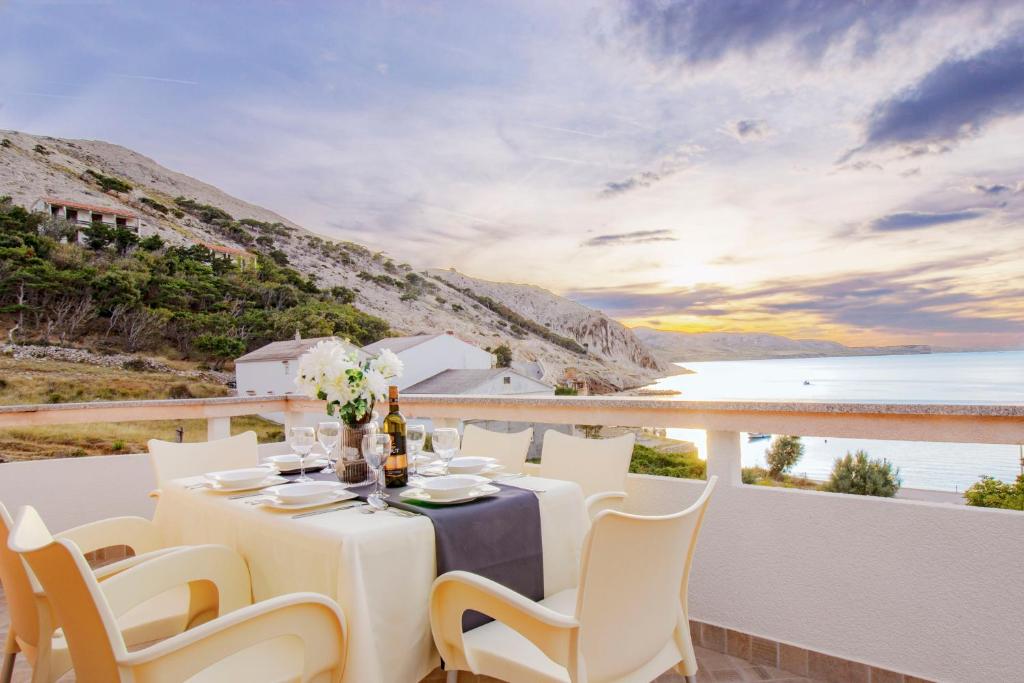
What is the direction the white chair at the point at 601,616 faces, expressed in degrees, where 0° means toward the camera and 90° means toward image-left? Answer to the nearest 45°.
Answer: approximately 135°

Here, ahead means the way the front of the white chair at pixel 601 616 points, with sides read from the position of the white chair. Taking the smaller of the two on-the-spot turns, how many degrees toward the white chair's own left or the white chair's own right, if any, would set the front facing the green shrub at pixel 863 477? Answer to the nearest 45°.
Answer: approximately 90° to the white chair's own right

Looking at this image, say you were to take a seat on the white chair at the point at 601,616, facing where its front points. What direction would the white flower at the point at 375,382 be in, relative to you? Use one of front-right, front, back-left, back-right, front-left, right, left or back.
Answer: front

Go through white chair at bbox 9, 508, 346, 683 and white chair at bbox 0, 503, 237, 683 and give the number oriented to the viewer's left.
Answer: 0

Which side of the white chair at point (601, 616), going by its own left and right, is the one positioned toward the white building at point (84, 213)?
front

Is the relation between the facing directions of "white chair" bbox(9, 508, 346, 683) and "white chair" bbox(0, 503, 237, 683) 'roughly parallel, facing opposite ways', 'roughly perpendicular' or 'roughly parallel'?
roughly parallel

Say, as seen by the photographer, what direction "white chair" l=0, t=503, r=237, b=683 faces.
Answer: facing away from the viewer and to the right of the viewer

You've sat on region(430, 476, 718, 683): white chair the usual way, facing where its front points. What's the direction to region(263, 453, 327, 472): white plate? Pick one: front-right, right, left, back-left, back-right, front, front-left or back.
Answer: front

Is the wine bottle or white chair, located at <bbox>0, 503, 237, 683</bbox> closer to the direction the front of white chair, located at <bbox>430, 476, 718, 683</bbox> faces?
the wine bottle

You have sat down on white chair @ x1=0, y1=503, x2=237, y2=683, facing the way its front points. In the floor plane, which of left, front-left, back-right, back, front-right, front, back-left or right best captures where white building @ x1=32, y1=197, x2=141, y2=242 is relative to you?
front-left

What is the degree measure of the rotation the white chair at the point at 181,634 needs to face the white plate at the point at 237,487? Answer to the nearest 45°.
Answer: approximately 45° to its left

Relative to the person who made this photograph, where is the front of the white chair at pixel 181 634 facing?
facing away from the viewer and to the right of the viewer

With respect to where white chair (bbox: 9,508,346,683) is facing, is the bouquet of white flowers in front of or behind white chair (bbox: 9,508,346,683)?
in front

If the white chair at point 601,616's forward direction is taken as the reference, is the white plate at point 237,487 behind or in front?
in front
